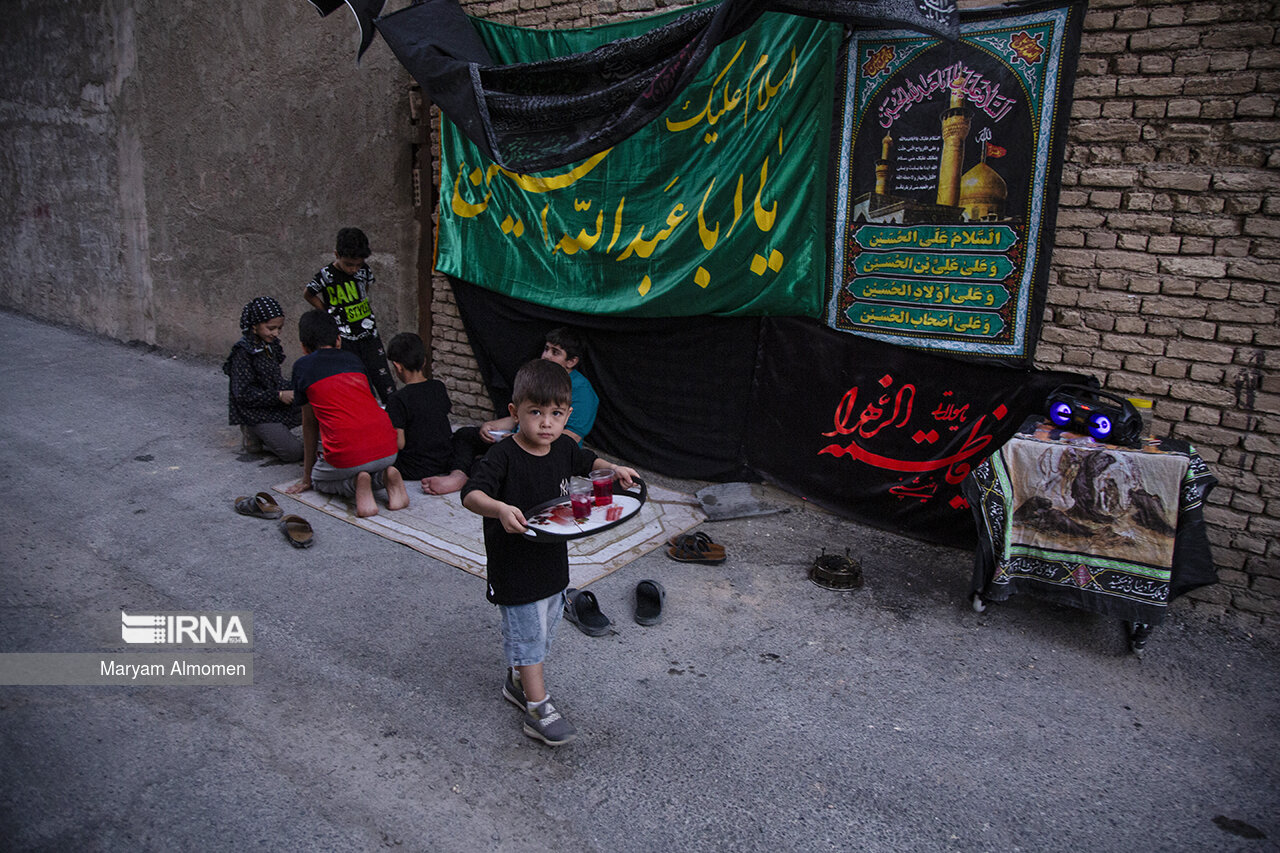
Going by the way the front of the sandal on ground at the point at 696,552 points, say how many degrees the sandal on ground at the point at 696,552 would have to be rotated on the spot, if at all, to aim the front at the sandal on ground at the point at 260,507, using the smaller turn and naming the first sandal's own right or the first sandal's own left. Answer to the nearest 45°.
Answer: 0° — it already faces it

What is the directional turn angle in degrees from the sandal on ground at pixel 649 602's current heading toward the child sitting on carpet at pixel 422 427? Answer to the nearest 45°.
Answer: approximately 45° to its left

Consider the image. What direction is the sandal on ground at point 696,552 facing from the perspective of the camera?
to the viewer's left

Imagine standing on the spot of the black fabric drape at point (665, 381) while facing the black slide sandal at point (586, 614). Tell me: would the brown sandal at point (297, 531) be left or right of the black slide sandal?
right

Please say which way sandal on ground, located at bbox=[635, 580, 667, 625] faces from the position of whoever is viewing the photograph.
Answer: facing away from the viewer

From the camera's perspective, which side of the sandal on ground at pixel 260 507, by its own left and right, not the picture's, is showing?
left
